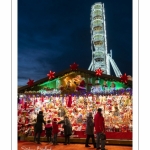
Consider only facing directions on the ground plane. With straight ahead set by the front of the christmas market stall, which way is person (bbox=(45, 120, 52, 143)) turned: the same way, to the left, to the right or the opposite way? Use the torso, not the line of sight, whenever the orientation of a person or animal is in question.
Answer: the opposite way

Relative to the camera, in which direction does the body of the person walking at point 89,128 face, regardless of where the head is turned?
away from the camera

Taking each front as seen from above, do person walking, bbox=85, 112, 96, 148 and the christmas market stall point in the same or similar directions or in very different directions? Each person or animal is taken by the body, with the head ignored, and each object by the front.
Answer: very different directions

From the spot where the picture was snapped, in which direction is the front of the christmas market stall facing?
facing the viewer

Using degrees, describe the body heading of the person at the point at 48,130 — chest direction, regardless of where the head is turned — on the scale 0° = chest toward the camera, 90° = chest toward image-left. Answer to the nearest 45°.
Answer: approximately 180°
